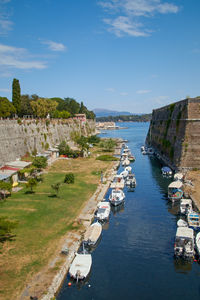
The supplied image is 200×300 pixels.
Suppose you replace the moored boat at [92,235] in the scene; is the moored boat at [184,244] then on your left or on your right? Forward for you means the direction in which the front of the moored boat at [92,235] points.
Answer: on your right
